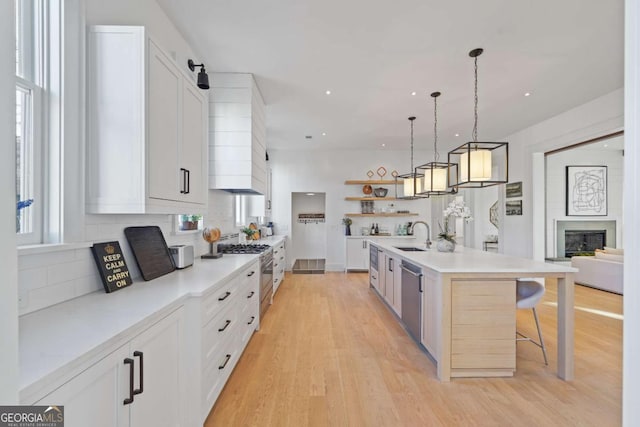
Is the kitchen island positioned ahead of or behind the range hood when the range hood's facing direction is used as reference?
ahead

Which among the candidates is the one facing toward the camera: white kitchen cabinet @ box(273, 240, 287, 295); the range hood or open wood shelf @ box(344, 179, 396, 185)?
the open wood shelf

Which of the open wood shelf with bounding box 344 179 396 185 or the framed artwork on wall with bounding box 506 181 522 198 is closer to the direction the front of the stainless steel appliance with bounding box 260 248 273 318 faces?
the framed artwork on wall

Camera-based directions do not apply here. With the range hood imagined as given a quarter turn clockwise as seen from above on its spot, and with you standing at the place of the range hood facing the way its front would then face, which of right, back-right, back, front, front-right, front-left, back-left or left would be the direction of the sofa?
left

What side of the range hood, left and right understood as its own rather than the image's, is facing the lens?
right

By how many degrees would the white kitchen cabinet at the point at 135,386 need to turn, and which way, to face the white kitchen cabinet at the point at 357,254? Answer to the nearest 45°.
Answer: approximately 90° to its left

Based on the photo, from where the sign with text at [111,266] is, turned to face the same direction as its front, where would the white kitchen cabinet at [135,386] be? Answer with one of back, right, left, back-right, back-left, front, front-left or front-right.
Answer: front-right

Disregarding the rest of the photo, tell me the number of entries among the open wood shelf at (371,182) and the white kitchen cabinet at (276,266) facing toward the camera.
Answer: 1

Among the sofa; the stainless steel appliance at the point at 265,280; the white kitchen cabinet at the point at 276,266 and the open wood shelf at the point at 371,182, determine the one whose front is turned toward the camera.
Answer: the open wood shelf

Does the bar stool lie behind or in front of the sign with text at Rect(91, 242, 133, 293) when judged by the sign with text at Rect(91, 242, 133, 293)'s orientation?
in front

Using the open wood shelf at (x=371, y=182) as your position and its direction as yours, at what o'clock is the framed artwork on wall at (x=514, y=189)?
The framed artwork on wall is roughly at 9 o'clock from the open wood shelf.

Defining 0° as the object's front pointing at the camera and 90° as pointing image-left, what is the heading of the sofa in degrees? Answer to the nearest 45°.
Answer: approximately 225°

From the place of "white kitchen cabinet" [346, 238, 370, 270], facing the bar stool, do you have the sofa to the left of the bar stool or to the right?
left

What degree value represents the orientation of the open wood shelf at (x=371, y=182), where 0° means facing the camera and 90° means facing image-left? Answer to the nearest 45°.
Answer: approximately 0°

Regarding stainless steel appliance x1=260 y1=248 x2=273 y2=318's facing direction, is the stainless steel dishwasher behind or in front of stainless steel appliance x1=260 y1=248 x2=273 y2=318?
in front

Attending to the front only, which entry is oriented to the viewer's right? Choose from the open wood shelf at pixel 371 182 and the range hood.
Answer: the range hood

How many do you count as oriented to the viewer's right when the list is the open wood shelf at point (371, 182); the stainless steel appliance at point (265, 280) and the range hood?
2

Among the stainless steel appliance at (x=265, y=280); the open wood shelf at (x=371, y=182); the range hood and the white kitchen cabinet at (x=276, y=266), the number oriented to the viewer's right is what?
3
